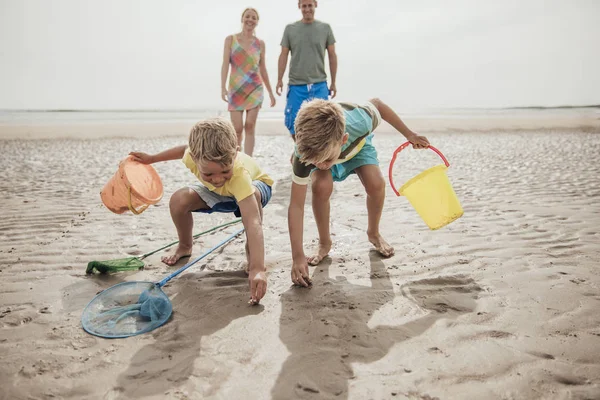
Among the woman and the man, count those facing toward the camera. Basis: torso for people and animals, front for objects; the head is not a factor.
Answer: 2

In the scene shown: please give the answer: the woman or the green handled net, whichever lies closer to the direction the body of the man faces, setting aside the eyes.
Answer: the green handled net

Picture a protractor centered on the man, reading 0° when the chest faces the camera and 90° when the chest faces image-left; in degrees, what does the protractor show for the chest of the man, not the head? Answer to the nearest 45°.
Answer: approximately 0°

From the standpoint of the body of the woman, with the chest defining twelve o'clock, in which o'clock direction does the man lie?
The man is roughly at 10 o'clock from the woman.

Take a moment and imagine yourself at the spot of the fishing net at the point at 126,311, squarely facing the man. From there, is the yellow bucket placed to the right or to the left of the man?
right

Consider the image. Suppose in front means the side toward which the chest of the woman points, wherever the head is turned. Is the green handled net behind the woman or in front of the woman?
in front

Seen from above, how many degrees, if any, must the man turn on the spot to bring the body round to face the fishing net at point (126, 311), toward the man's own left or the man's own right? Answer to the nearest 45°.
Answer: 0° — they already face it

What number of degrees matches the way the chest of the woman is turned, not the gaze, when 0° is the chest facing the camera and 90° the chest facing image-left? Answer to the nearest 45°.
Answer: approximately 0°
